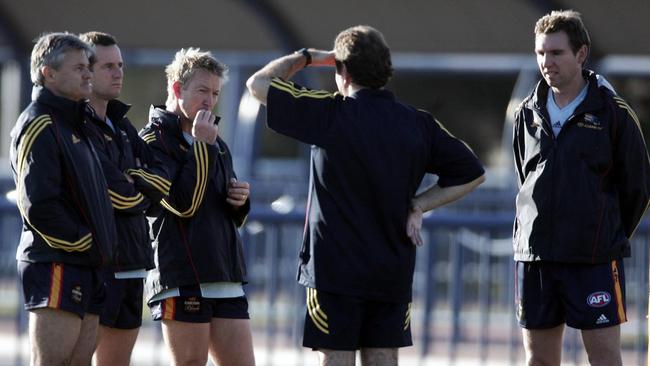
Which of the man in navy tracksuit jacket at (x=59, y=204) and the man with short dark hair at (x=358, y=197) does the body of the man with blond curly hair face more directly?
the man with short dark hair

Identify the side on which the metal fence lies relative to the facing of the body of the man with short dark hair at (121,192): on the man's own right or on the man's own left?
on the man's own left

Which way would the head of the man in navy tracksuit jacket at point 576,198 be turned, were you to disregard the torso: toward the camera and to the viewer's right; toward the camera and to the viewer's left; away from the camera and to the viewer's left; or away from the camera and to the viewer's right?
toward the camera and to the viewer's left

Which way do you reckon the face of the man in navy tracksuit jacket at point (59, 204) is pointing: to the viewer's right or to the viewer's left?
to the viewer's right

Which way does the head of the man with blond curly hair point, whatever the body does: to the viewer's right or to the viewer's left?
to the viewer's right

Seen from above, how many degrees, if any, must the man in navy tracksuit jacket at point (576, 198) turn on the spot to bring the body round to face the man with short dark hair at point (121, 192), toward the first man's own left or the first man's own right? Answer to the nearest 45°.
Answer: approximately 45° to the first man's own right

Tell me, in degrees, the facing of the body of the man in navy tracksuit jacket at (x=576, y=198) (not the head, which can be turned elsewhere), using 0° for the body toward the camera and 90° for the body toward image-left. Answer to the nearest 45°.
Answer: approximately 45°

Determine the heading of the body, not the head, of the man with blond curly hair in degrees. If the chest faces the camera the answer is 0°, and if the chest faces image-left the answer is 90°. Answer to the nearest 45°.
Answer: approximately 315°
